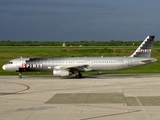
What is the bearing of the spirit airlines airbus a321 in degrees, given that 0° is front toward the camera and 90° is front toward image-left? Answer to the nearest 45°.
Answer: approximately 90°
